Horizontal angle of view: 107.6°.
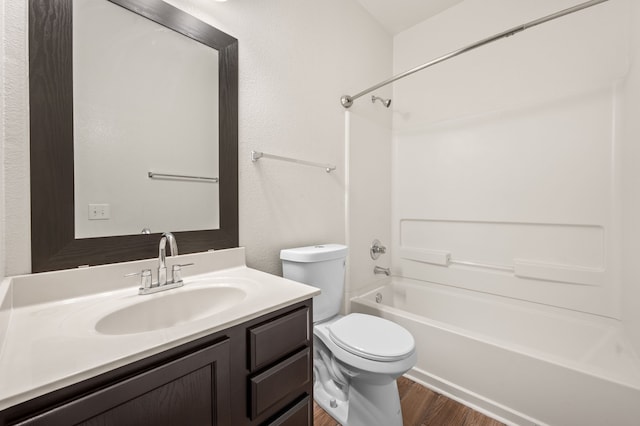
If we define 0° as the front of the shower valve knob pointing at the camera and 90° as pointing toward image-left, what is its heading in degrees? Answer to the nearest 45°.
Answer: approximately 315°

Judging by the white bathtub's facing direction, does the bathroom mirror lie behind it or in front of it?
in front

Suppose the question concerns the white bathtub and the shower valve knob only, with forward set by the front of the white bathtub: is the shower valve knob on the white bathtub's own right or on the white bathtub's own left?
on the white bathtub's own right

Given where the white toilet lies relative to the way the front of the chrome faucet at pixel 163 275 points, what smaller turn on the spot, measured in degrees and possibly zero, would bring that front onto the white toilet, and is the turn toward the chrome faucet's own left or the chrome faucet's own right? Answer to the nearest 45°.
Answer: approximately 45° to the chrome faucet's own left

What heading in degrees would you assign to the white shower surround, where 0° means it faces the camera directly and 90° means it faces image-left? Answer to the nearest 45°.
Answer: approximately 45°

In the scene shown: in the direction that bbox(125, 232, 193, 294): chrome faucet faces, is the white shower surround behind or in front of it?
in front
